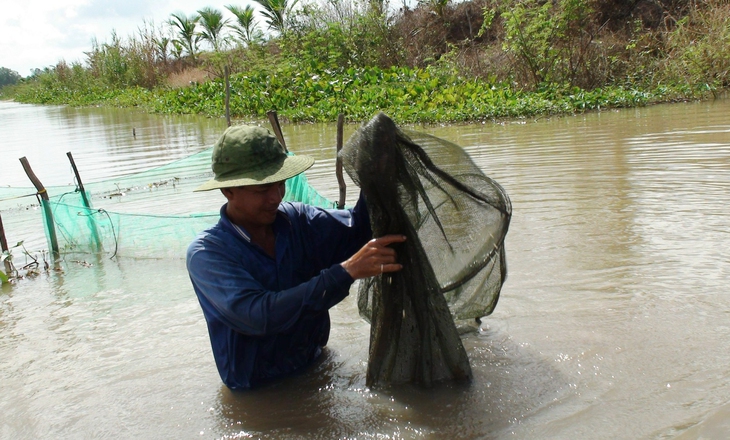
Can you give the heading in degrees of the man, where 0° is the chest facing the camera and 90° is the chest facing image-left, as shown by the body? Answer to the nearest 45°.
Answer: approximately 315°

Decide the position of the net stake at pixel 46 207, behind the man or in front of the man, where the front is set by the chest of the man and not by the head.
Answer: behind

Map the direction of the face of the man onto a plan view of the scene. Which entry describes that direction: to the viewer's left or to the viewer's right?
to the viewer's right
